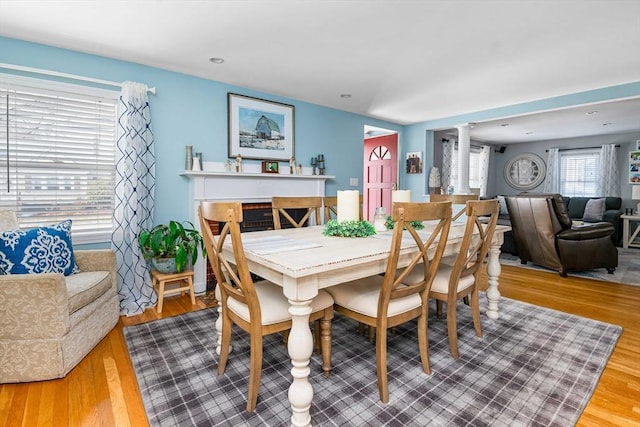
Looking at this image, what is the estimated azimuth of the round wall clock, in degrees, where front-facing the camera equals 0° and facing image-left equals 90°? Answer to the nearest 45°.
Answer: approximately 0°

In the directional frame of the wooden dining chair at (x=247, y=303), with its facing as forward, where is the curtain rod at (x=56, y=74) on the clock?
The curtain rod is roughly at 9 o'clock from the wooden dining chair.

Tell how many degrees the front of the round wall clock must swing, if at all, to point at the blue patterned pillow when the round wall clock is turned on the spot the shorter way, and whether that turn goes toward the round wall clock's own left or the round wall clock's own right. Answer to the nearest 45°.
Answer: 0° — it already faces it

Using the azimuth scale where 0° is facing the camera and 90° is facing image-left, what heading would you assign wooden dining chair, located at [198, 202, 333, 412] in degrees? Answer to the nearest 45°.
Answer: approximately 225°

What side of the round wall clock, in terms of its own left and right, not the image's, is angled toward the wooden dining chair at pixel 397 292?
front

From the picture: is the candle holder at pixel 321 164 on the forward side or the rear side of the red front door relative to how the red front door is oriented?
on the forward side

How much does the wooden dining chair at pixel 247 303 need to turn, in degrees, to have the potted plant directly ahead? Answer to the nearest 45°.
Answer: approximately 90° to its left
